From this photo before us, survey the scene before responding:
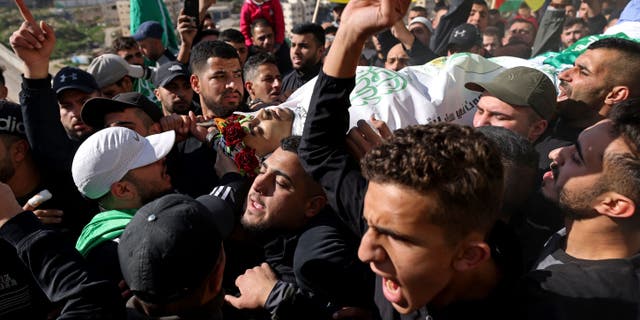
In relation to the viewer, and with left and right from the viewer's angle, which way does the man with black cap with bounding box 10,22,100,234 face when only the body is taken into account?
facing the viewer and to the right of the viewer

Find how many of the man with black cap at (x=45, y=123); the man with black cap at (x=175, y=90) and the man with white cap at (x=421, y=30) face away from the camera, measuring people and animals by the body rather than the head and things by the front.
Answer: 0

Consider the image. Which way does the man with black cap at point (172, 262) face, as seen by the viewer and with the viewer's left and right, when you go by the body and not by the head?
facing away from the viewer and to the right of the viewer

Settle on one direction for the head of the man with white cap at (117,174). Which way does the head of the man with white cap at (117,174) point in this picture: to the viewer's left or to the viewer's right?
to the viewer's right

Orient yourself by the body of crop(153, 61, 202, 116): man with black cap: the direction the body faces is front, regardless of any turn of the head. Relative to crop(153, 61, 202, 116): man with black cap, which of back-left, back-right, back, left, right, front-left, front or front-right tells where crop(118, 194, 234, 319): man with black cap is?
front-right

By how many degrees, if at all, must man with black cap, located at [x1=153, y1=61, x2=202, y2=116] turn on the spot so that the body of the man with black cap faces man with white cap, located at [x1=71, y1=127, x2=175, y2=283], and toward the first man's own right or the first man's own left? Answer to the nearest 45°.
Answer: approximately 45° to the first man's own right

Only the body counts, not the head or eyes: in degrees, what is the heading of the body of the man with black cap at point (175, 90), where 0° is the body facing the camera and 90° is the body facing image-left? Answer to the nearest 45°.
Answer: approximately 315°

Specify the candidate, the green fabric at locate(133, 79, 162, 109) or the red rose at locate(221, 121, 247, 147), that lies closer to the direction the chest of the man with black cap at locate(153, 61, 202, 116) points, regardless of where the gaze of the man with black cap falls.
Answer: the red rose

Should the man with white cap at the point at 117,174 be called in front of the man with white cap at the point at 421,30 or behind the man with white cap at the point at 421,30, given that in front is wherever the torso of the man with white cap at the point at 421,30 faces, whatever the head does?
in front

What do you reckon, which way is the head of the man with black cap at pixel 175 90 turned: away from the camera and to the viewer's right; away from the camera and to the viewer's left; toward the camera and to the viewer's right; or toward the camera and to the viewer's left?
toward the camera and to the viewer's right

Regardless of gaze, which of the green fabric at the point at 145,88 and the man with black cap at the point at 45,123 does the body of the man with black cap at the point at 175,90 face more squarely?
the man with black cap

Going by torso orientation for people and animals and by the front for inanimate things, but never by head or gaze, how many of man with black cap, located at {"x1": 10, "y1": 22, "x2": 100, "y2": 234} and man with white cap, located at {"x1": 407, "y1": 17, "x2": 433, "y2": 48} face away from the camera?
0
